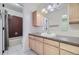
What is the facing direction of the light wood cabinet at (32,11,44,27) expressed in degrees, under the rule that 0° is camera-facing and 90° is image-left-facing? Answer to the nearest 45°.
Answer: approximately 45°

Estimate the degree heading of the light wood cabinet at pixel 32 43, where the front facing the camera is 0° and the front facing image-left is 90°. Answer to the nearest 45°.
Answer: approximately 45°

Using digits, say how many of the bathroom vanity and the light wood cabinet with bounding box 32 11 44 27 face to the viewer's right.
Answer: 0
